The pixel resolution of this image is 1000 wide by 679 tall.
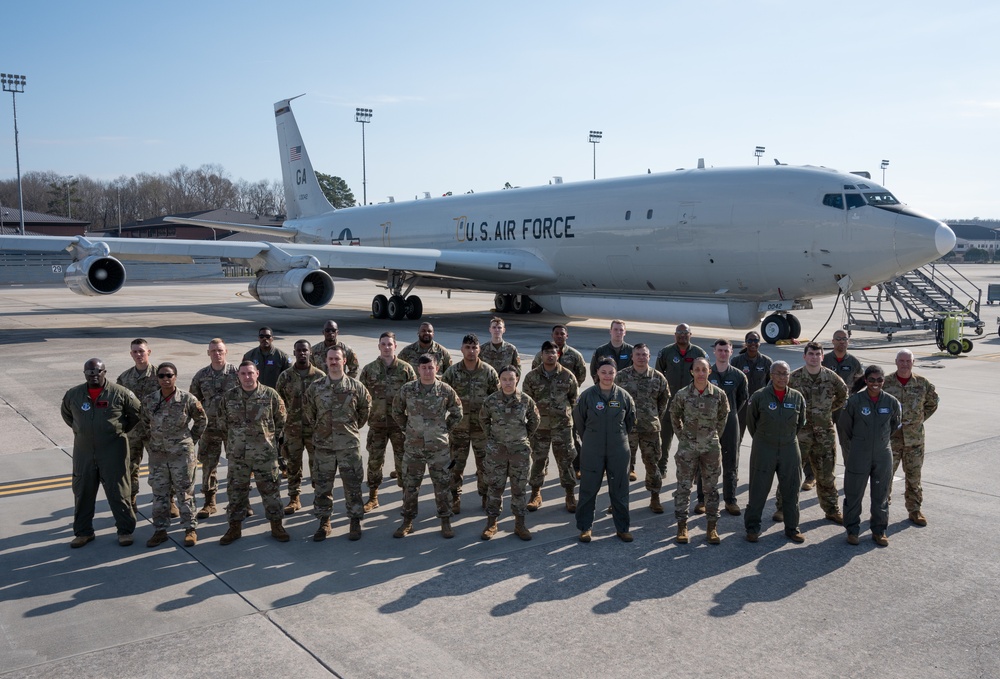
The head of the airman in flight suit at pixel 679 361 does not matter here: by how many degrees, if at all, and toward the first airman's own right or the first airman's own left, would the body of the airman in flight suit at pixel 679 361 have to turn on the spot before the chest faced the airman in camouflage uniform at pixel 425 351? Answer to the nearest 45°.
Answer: approximately 90° to the first airman's own right

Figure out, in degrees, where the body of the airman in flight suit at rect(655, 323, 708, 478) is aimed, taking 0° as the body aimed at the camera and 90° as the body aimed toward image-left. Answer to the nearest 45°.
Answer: approximately 0°

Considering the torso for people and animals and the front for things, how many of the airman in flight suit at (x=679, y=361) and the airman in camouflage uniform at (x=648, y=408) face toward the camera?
2

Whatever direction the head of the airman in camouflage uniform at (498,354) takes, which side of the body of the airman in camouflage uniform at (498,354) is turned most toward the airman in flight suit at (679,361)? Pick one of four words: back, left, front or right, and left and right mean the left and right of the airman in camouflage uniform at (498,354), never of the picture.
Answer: left

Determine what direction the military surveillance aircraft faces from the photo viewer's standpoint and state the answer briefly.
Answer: facing the viewer and to the right of the viewer

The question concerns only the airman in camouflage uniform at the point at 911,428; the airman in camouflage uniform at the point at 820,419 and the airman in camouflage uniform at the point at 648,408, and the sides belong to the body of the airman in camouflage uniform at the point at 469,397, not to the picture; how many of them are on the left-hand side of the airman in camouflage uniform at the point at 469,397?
3

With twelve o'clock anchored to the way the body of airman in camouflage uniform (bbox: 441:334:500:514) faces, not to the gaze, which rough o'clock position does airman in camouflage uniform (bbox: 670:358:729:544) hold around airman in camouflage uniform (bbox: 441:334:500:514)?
airman in camouflage uniform (bbox: 670:358:729:544) is roughly at 10 o'clock from airman in camouflage uniform (bbox: 441:334:500:514).

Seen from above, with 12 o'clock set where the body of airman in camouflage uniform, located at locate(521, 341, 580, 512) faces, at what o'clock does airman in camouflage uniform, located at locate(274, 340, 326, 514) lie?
airman in camouflage uniform, located at locate(274, 340, 326, 514) is roughly at 3 o'clock from airman in camouflage uniform, located at locate(521, 341, 580, 512).

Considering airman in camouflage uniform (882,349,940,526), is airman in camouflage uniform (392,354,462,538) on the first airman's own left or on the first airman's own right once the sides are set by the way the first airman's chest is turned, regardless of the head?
on the first airman's own right

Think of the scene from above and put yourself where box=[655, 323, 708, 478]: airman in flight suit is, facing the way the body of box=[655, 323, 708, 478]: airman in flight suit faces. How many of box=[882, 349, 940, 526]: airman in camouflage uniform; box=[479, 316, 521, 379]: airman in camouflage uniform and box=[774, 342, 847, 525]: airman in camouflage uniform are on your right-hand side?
1
